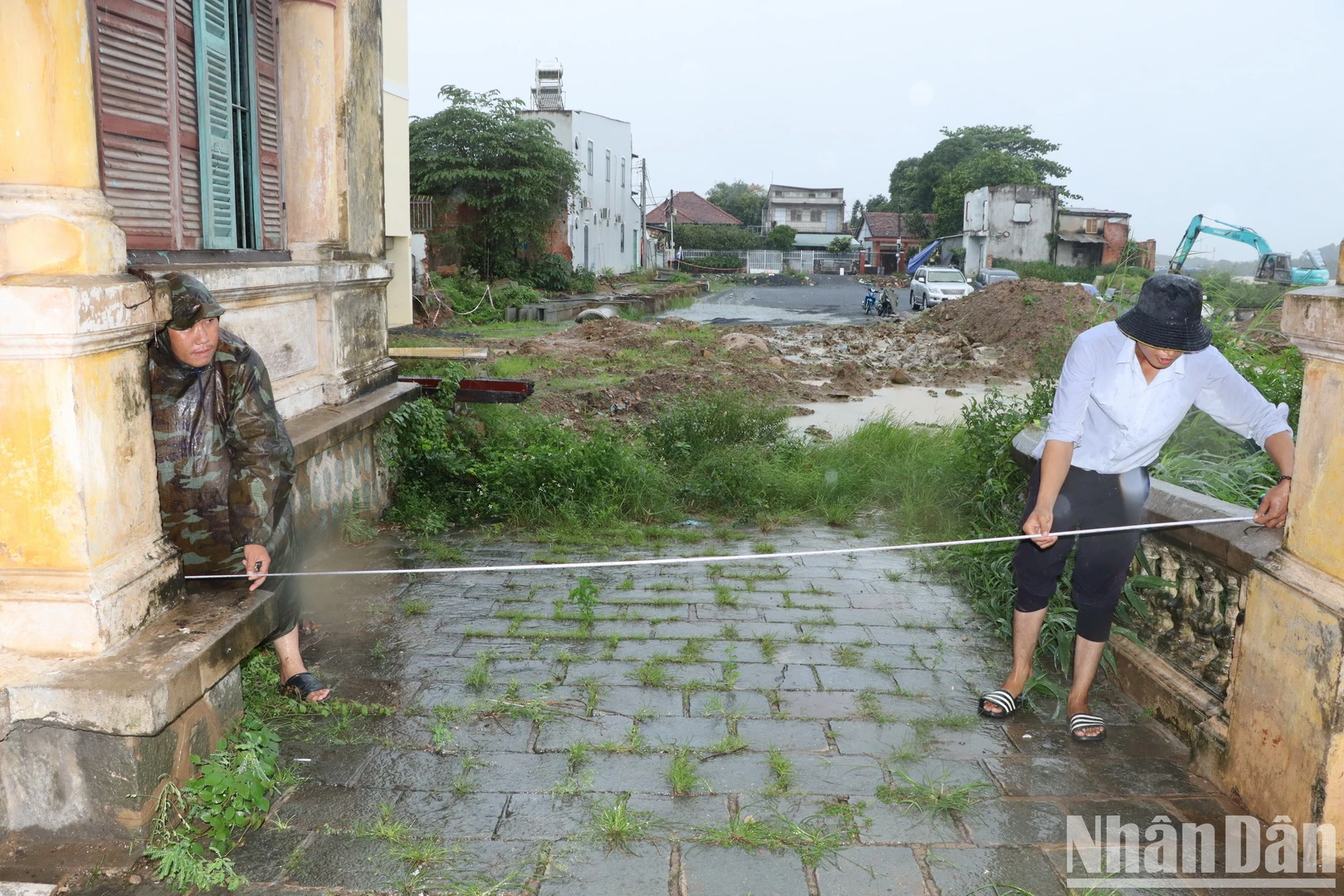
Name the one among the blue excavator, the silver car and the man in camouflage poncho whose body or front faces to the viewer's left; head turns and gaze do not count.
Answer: the blue excavator

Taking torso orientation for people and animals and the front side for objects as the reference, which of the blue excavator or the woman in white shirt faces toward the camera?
the woman in white shirt

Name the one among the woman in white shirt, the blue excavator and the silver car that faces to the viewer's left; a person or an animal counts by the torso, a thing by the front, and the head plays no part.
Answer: the blue excavator

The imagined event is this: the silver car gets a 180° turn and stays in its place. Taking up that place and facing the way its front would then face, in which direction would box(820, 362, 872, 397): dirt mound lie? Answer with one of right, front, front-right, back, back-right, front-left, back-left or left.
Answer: back-left

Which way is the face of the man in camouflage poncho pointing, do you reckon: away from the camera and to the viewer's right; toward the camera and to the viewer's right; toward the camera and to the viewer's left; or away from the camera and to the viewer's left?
toward the camera and to the viewer's right

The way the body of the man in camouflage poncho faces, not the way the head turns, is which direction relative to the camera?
toward the camera

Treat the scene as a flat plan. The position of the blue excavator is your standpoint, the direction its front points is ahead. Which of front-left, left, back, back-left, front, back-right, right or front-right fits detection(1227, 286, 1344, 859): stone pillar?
left

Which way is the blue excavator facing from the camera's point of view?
to the viewer's left

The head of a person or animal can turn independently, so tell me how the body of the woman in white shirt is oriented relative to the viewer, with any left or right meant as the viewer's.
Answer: facing the viewer

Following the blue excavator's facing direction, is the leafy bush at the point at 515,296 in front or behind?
in front
